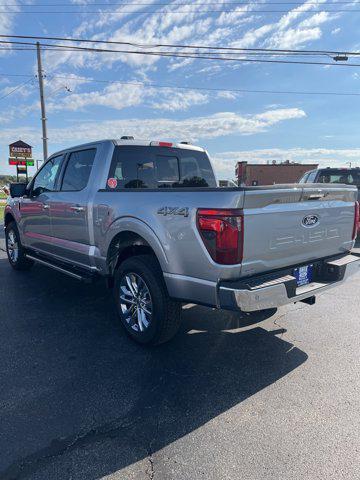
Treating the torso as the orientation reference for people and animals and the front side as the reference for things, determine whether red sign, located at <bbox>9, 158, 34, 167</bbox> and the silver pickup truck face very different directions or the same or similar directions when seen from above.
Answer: very different directions

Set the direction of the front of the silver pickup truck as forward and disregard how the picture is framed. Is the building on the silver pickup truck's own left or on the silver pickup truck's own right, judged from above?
on the silver pickup truck's own right

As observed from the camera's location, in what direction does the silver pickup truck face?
facing away from the viewer and to the left of the viewer

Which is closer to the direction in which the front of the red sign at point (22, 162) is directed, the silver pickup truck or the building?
the silver pickup truck

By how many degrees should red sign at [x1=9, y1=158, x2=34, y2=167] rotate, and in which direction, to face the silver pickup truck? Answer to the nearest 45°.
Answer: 0° — it already faces it

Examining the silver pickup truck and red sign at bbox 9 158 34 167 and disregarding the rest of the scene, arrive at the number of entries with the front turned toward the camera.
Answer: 1

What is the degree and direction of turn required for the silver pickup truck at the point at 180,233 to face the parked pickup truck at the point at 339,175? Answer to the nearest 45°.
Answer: approximately 90° to its right

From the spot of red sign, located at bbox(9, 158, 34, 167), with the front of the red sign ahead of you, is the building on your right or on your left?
on your left

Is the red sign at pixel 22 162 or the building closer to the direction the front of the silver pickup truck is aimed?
the red sign
